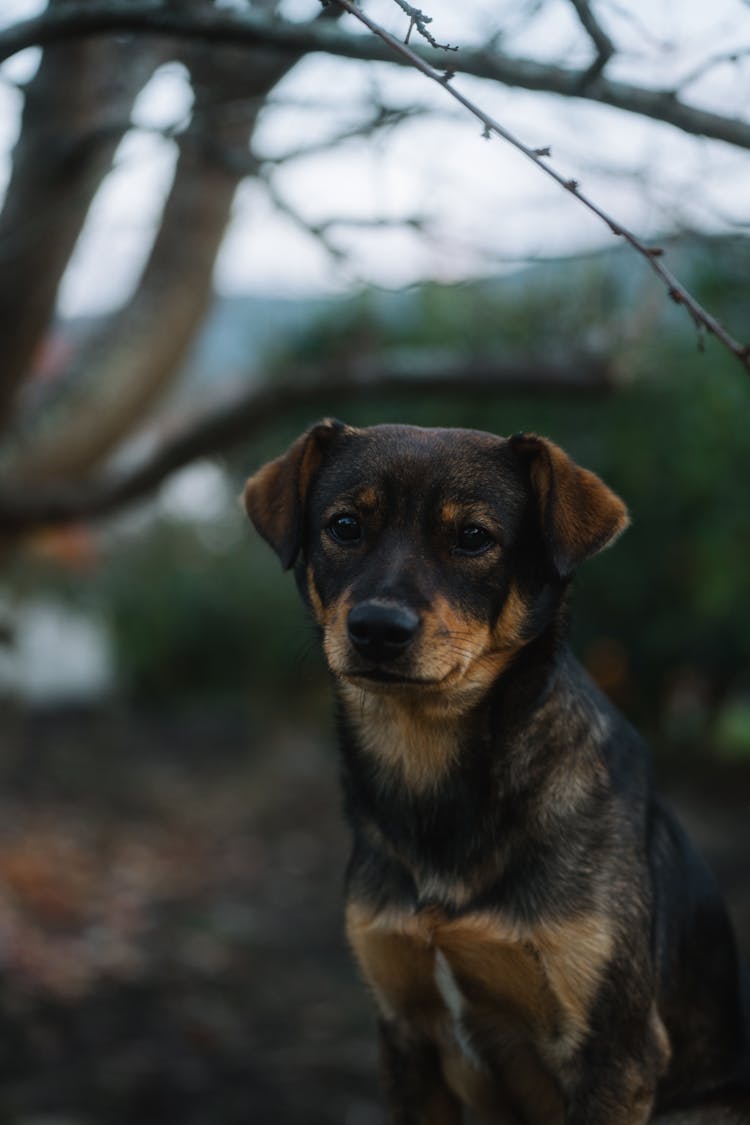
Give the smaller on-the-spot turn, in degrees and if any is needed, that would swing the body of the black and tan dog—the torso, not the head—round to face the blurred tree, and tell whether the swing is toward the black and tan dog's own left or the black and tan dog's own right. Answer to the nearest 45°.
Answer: approximately 135° to the black and tan dog's own right

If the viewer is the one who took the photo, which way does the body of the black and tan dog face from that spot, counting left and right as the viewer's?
facing the viewer and to the left of the viewer

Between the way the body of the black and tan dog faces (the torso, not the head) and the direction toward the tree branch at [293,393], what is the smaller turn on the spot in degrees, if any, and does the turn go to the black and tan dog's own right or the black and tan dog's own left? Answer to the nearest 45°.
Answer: approximately 135° to the black and tan dog's own right
